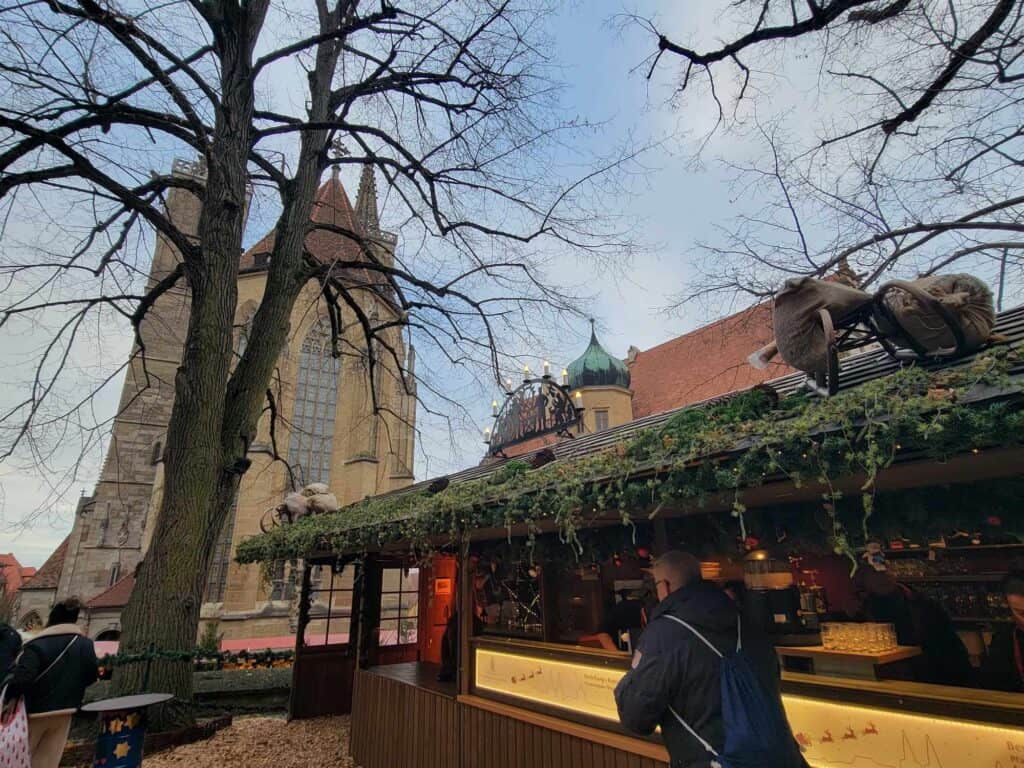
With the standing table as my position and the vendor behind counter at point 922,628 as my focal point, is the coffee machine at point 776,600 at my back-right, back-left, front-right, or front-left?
front-left

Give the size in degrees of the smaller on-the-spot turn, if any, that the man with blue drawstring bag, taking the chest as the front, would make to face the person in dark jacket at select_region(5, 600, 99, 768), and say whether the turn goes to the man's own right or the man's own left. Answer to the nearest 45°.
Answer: approximately 45° to the man's own left

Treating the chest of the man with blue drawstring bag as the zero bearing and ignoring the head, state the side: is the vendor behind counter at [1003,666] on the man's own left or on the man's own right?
on the man's own right

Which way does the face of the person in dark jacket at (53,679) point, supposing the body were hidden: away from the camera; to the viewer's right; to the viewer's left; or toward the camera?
away from the camera

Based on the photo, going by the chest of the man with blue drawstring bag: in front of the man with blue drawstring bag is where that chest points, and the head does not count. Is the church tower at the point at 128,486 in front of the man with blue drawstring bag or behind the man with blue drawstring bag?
in front

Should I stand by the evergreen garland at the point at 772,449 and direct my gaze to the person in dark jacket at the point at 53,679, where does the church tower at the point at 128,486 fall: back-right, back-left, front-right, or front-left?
front-right

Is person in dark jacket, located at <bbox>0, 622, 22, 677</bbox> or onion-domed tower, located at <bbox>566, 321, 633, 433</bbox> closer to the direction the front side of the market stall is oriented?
the person in dark jacket

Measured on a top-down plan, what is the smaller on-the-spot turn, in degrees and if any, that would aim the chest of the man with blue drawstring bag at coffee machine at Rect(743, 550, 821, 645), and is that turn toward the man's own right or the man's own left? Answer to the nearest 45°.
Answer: approximately 45° to the man's own right

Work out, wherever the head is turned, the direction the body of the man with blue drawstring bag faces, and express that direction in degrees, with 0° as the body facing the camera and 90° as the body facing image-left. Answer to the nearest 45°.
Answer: approximately 135°

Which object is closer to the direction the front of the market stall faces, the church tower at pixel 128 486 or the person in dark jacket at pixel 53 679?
the person in dark jacket

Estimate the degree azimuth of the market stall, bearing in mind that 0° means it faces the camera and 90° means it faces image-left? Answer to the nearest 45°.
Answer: approximately 45°

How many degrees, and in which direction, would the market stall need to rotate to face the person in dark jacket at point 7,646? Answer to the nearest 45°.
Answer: approximately 45° to its right
